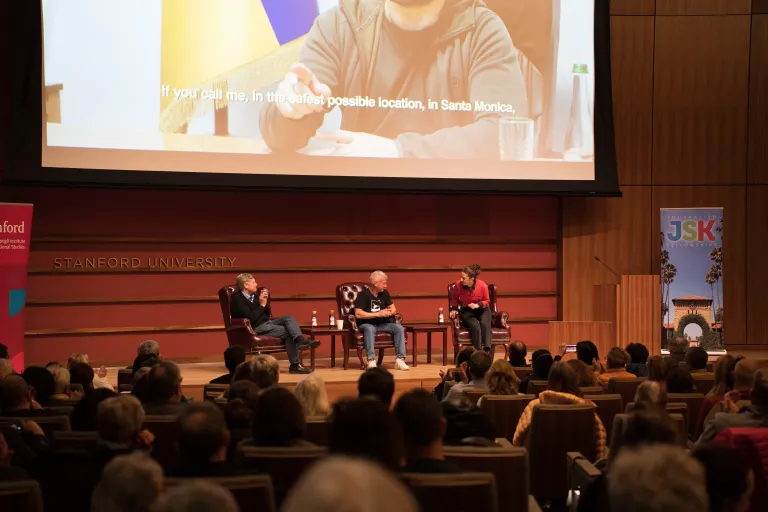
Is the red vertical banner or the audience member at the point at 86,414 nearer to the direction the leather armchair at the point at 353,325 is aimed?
the audience member

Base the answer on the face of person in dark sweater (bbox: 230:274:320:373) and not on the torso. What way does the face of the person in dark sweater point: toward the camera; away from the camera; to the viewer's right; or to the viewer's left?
to the viewer's right

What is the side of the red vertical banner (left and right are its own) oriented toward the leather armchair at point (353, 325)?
left

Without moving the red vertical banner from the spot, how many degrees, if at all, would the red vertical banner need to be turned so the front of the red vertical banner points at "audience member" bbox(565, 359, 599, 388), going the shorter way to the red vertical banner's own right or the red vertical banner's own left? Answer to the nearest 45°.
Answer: approximately 45° to the red vertical banner's own left

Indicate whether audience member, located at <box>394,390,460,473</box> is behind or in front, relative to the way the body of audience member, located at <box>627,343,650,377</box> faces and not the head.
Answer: behind

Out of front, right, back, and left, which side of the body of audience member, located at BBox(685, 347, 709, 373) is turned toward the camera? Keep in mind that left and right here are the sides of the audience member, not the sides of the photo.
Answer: back

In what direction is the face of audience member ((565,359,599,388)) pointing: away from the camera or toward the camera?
away from the camera

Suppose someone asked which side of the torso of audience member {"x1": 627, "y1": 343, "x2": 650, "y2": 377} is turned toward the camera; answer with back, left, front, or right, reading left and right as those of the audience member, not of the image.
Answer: back

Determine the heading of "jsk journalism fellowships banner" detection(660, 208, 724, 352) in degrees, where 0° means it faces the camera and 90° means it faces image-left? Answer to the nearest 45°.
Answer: approximately 0°

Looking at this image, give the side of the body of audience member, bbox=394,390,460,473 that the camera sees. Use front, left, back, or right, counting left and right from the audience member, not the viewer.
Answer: back

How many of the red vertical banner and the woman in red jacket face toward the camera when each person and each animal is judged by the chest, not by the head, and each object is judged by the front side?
2
